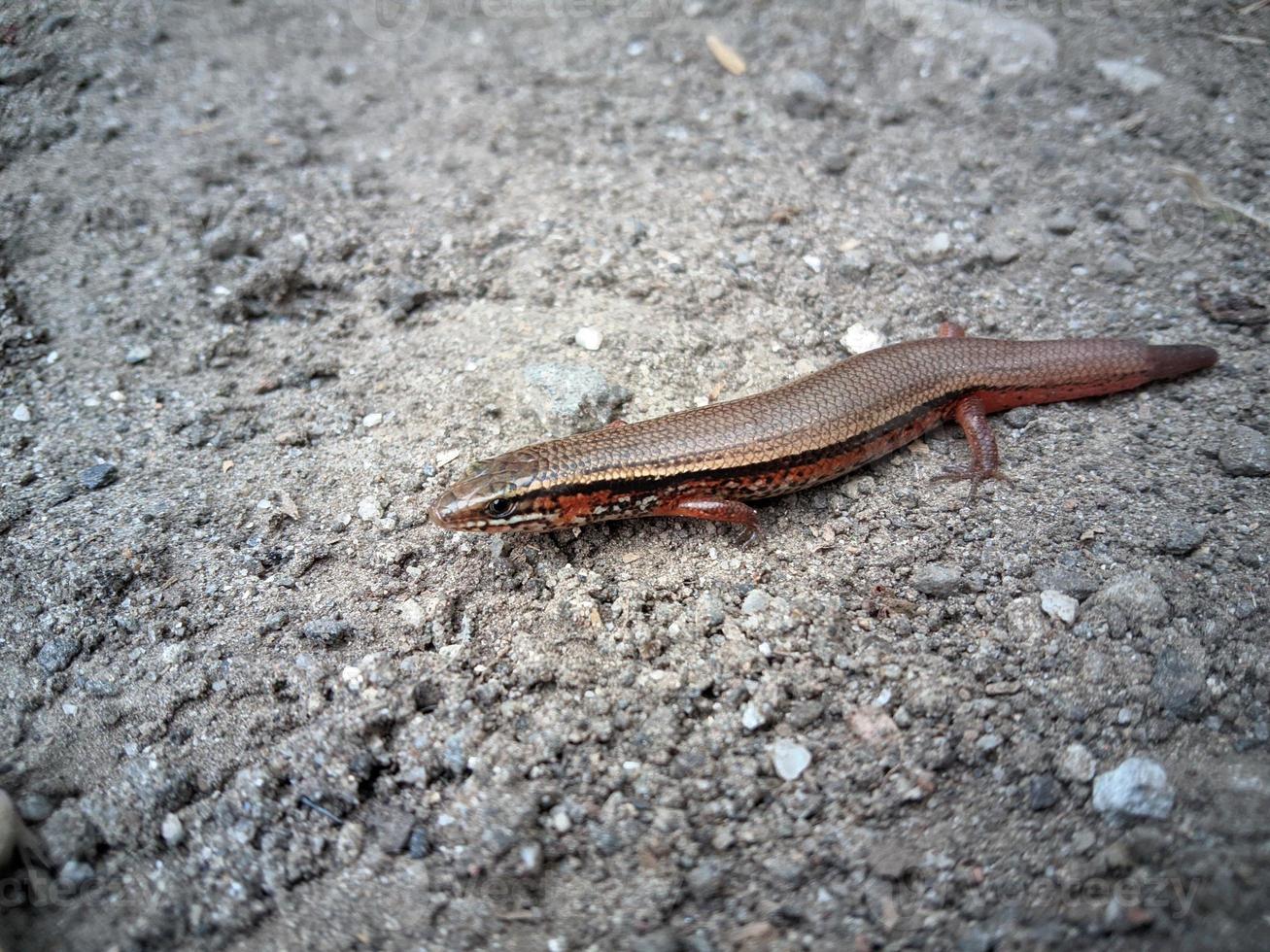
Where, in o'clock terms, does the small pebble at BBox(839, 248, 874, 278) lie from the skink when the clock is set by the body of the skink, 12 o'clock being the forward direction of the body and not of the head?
The small pebble is roughly at 5 o'clock from the skink.

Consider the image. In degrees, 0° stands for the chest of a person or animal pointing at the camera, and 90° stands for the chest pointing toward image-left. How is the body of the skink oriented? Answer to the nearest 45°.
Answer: approximately 45°

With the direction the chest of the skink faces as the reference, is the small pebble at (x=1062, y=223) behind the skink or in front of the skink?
behind

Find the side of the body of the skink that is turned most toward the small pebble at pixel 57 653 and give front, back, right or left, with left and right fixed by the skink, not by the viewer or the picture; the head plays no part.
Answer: front

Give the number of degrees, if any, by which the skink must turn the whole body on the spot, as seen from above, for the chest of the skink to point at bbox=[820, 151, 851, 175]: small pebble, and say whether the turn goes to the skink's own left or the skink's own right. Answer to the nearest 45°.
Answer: approximately 135° to the skink's own right

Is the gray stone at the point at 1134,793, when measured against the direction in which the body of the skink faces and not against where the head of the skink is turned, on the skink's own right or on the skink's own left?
on the skink's own left

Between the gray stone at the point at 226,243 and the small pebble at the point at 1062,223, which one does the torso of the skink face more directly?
the gray stone

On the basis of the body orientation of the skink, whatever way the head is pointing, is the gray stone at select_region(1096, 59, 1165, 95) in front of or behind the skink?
behind

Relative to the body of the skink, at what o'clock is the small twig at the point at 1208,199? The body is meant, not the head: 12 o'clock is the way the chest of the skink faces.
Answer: The small twig is roughly at 6 o'clock from the skink.

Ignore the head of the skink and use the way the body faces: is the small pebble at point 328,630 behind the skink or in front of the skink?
in front
